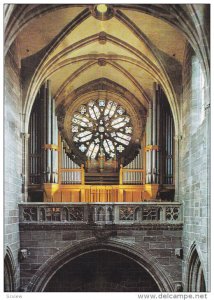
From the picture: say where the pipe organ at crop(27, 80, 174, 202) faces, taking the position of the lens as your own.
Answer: facing the viewer
